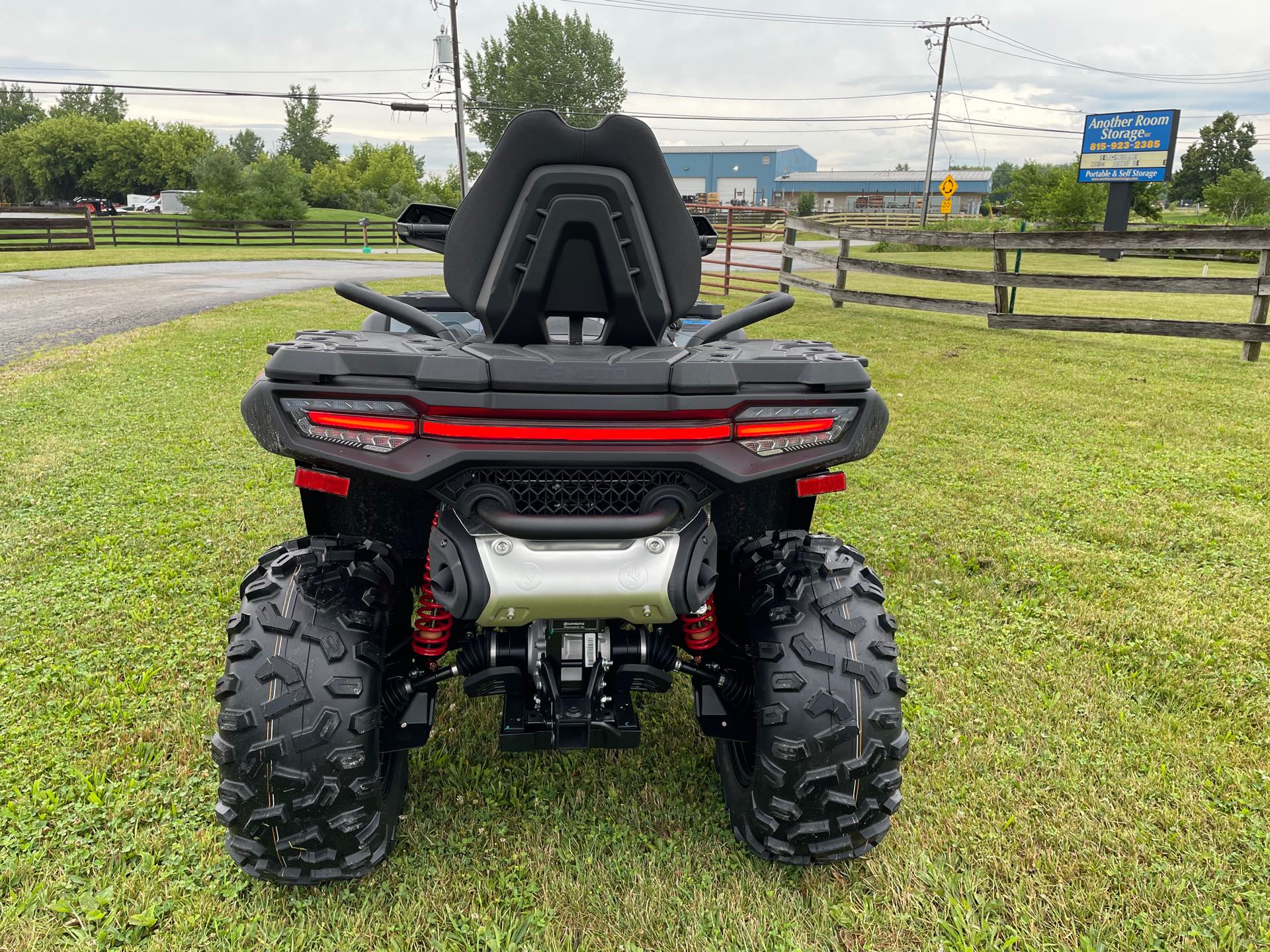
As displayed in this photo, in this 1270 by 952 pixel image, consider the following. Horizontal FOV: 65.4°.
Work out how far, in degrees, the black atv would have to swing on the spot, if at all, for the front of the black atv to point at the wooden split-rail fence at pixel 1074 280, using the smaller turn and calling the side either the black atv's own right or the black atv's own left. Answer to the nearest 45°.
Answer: approximately 45° to the black atv's own right

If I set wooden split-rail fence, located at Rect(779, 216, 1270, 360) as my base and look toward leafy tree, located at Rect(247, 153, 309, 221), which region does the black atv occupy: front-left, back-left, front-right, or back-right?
back-left

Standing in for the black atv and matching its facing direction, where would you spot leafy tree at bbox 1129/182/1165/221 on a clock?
The leafy tree is roughly at 1 o'clock from the black atv.

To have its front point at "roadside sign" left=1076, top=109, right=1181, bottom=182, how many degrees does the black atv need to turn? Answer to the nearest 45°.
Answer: approximately 45° to its right

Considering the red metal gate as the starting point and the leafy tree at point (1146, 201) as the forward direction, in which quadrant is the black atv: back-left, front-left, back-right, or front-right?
back-right

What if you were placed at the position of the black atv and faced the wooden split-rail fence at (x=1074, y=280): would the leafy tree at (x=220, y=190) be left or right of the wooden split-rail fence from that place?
left

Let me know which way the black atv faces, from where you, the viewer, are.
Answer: facing away from the viewer

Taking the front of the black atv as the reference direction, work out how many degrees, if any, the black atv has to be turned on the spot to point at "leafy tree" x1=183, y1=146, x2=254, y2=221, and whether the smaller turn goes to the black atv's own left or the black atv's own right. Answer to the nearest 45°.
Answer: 0° — it already faces it

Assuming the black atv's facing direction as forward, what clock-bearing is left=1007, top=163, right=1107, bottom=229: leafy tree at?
The leafy tree is roughly at 1 o'clock from the black atv.
